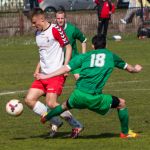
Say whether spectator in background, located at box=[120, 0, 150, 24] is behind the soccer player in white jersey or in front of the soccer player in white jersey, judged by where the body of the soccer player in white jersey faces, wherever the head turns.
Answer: behind

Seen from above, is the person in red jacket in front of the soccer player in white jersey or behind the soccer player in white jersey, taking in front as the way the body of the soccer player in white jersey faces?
behind

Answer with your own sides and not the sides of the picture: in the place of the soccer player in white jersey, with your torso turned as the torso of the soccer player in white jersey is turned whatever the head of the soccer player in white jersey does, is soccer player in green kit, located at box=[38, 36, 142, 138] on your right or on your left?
on your left
